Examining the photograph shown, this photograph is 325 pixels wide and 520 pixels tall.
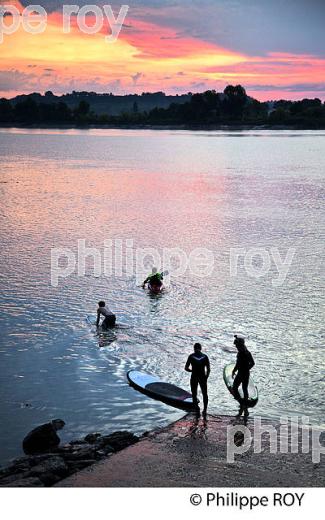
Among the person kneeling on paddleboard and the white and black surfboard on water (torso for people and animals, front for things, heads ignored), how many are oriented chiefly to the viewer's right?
0

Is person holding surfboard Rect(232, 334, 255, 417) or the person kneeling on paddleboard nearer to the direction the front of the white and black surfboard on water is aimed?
the person kneeling on paddleboard

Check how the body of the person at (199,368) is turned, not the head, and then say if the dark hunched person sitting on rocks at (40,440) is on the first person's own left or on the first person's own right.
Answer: on the first person's own left

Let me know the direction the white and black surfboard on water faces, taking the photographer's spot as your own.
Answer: facing away from the viewer and to the left of the viewer

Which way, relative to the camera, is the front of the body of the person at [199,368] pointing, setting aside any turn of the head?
away from the camera

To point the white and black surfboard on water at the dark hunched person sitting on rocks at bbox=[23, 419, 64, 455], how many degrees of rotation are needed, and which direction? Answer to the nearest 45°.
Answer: approximately 90° to its left

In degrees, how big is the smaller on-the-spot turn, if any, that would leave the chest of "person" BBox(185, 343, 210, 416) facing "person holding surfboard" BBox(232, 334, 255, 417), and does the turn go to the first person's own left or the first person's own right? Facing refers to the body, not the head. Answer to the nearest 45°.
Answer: approximately 45° to the first person's own right
